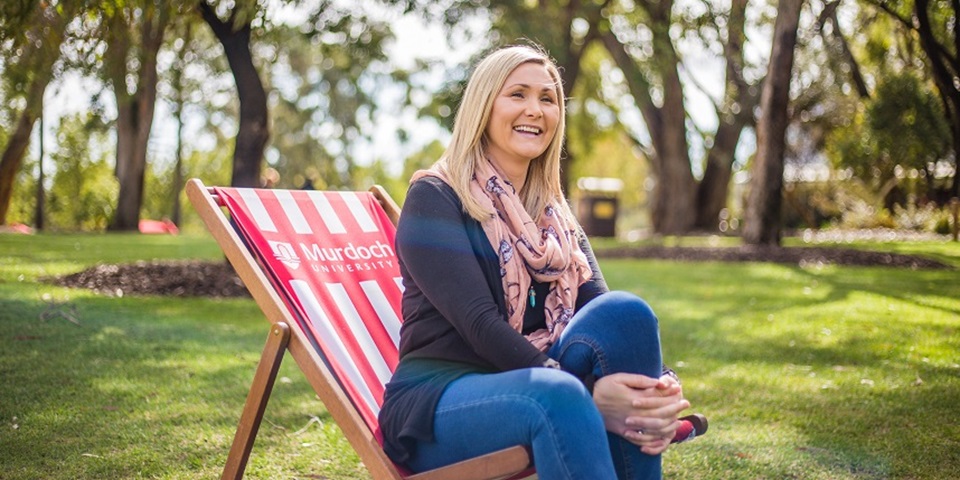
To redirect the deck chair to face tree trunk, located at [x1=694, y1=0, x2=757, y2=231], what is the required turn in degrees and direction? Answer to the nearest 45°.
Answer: approximately 90° to its left

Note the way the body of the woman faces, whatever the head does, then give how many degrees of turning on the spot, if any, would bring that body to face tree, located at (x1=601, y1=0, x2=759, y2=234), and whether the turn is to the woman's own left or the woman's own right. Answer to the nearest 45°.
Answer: approximately 135° to the woman's own left

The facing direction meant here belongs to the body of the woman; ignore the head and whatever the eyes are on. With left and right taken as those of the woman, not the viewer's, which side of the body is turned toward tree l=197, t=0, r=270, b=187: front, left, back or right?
back

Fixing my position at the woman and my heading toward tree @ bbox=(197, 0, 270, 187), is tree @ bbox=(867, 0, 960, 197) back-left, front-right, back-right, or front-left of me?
front-right

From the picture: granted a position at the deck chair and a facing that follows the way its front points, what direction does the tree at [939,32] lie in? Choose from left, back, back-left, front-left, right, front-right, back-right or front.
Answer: left

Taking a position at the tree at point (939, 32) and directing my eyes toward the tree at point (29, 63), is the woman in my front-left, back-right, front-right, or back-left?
front-left

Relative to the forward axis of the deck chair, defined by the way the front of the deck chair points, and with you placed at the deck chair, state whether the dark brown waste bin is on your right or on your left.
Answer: on your left

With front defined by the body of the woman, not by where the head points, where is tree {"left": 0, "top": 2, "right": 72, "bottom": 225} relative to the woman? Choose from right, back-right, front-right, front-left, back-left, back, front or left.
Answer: back

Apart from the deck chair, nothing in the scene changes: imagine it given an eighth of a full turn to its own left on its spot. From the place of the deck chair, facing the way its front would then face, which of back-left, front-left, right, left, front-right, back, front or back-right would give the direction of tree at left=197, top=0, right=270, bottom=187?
left

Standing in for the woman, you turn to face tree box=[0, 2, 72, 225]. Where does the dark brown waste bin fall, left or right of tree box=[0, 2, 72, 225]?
right

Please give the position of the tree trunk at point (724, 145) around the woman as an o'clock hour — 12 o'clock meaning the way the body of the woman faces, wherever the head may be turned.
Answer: The tree trunk is roughly at 8 o'clock from the woman.

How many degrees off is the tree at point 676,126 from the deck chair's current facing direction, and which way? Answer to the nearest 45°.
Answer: approximately 90° to its left

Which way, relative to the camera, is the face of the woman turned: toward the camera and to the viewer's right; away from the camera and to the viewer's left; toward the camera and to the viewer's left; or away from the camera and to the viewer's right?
toward the camera and to the viewer's right
